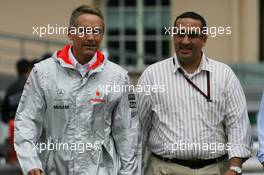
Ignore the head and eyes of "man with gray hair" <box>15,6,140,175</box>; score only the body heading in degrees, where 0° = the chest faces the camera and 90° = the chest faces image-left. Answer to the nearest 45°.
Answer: approximately 0°

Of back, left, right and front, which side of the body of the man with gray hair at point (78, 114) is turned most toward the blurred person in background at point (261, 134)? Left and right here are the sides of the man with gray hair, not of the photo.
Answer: left
